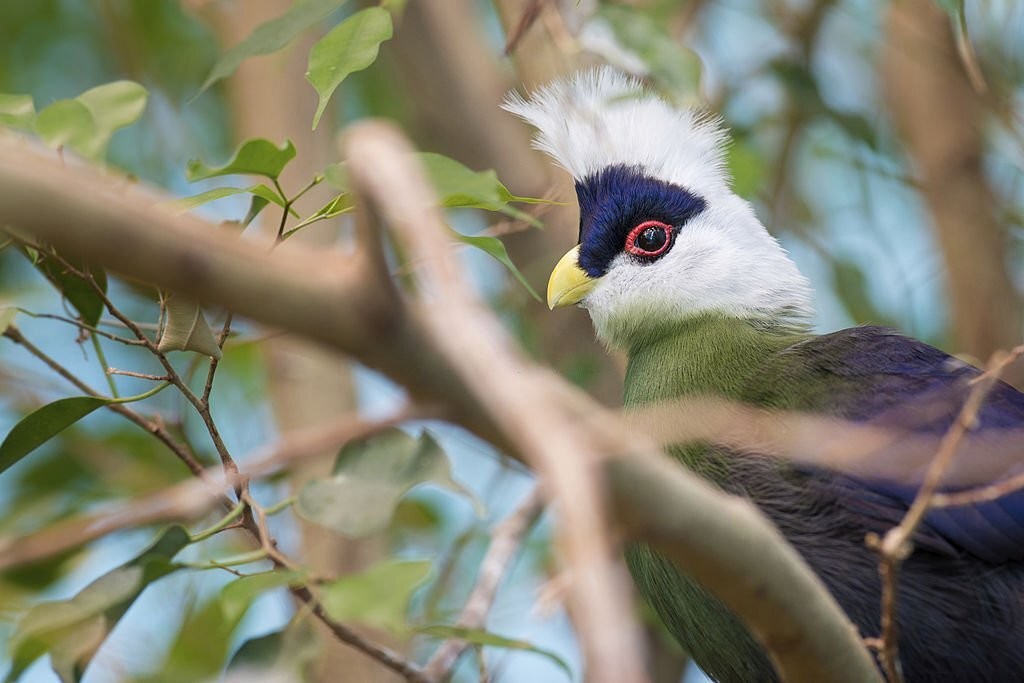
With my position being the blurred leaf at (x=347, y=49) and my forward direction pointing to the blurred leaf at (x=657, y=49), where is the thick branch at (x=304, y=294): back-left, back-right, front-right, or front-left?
back-right

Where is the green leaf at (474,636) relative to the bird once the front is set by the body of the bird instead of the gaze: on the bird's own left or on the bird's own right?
on the bird's own left

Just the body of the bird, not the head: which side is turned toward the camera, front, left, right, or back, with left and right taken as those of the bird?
left

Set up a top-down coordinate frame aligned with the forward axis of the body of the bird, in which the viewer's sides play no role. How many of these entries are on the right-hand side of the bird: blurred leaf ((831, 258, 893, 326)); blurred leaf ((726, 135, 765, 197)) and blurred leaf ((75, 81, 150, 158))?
2
